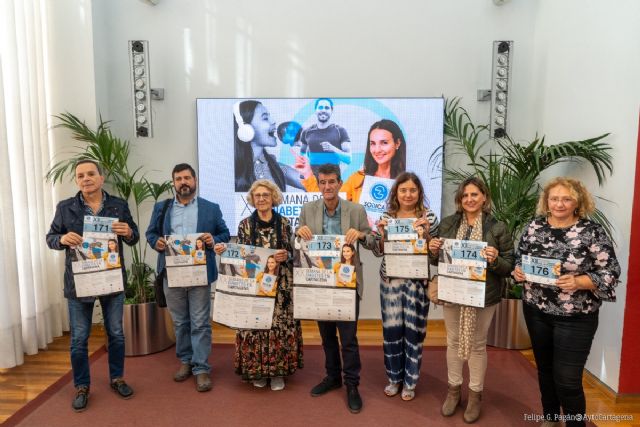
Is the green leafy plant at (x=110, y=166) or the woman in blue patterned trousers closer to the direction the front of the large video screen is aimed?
the woman in blue patterned trousers

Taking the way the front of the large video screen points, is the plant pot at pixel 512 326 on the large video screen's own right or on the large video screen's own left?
on the large video screen's own left

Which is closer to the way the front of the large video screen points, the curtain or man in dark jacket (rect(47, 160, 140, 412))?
the man in dark jacket

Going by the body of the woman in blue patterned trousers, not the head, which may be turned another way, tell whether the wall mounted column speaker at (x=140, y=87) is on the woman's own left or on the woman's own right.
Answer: on the woman's own right

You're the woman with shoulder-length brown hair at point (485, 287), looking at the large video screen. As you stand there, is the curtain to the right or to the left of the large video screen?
left

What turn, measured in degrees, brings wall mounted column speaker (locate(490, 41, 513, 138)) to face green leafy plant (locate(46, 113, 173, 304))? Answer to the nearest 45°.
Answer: approximately 45° to its right

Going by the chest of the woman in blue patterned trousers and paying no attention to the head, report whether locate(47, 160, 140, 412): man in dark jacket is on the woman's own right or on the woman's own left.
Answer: on the woman's own right

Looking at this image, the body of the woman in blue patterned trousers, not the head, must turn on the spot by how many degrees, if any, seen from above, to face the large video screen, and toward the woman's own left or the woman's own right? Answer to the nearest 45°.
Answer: approximately 135° to the woman's own right

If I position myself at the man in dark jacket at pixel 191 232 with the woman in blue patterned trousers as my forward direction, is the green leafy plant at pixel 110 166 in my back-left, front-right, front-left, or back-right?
back-left

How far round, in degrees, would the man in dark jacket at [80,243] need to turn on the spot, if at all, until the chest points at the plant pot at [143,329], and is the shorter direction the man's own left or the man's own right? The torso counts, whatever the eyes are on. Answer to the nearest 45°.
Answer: approximately 135° to the man's own left
